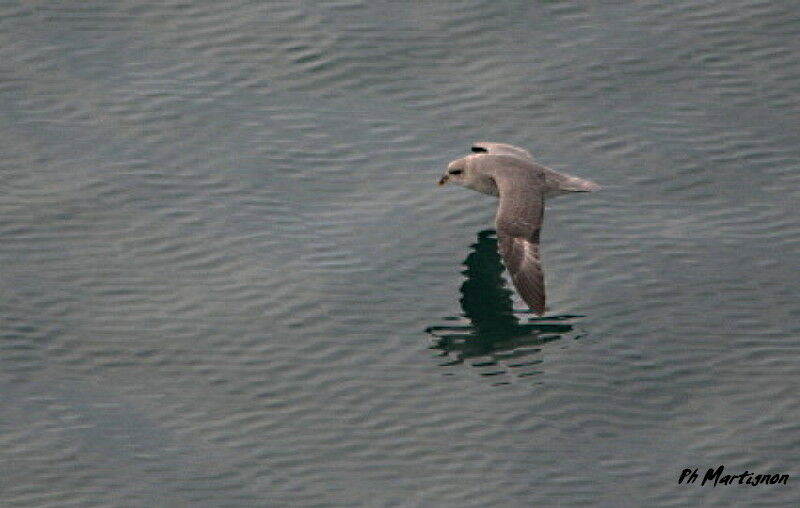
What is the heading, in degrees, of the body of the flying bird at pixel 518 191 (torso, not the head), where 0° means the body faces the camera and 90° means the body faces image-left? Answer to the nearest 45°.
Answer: approximately 90°
